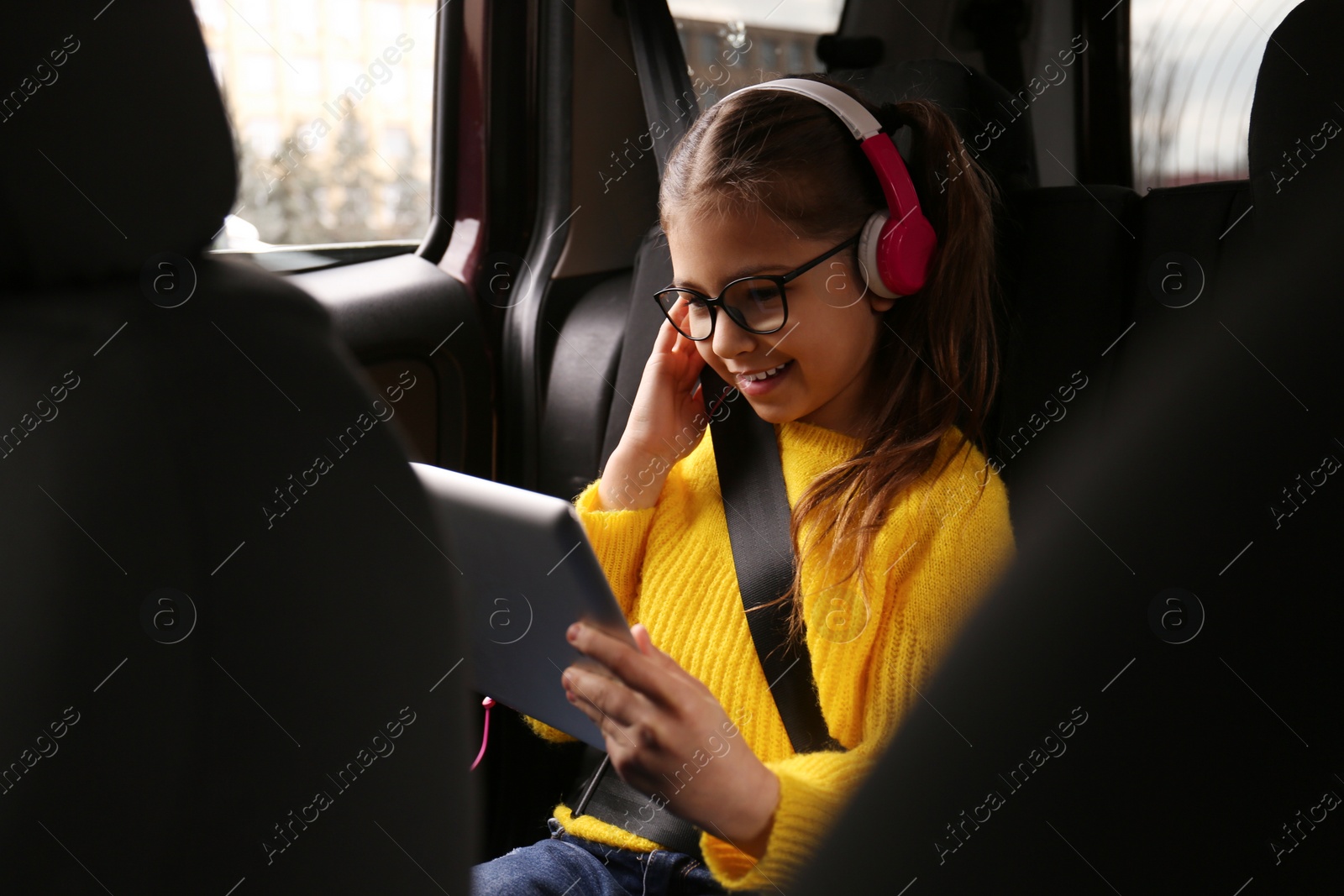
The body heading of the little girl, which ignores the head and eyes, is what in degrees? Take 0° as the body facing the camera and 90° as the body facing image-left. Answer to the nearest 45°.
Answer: approximately 45°

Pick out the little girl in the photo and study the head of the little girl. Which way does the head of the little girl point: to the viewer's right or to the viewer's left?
to the viewer's left
